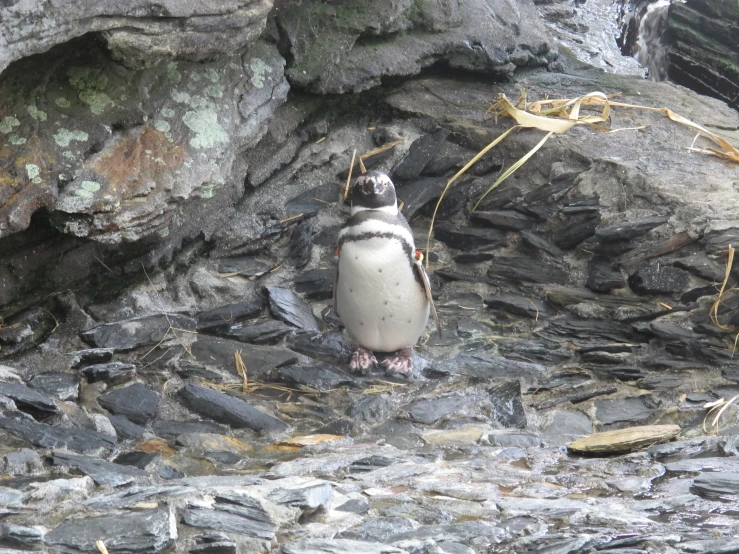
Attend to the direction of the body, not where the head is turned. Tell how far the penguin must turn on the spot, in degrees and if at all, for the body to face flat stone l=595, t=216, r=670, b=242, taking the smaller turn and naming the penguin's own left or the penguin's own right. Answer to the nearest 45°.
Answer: approximately 90° to the penguin's own left

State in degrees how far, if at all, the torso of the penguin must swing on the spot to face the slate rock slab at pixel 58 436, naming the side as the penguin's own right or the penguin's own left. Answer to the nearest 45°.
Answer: approximately 45° to the penguin's own right

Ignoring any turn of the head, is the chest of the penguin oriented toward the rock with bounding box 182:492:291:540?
yes

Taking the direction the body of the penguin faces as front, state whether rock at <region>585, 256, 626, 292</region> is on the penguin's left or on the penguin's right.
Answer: on the penguin's left

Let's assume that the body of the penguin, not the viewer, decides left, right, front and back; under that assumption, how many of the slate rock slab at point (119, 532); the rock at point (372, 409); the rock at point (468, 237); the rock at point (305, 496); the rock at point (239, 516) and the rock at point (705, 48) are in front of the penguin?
4

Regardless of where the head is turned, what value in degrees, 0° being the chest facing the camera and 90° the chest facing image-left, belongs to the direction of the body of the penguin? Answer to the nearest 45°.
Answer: approximately 0°

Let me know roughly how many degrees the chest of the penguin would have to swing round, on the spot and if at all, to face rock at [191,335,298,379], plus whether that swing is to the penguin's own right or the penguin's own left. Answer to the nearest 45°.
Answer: approximately 45° to the penguin's own right

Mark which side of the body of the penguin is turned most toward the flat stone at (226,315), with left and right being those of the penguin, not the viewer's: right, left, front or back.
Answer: right

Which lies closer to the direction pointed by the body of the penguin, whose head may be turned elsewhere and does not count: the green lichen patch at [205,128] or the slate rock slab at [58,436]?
the slate rock slab

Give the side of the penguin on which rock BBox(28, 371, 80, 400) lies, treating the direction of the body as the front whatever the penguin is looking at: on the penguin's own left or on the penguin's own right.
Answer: on the penguin's own right
